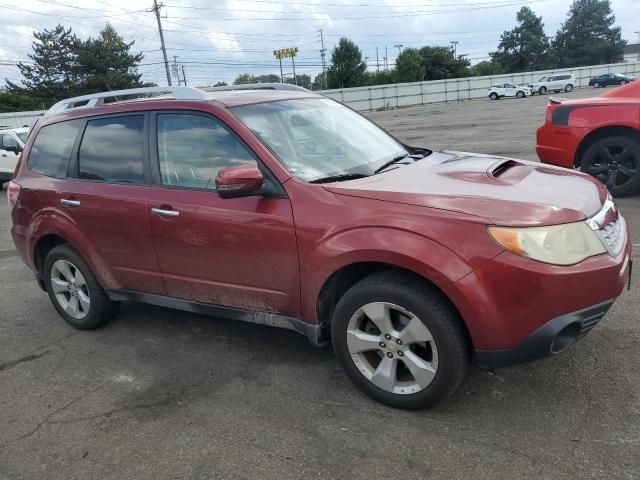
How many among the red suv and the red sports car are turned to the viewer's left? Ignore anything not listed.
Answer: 0

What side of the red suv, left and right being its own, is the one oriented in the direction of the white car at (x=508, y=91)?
left

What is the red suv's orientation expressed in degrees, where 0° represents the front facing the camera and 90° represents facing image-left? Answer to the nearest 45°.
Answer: approximately 315°

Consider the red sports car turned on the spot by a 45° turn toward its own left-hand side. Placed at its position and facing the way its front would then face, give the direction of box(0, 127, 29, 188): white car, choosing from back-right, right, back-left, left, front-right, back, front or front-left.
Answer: back-left

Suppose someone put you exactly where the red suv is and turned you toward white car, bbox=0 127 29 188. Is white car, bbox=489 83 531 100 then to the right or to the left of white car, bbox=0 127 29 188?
right

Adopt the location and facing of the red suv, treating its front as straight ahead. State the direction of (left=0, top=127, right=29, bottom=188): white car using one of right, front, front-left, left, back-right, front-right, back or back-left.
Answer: back

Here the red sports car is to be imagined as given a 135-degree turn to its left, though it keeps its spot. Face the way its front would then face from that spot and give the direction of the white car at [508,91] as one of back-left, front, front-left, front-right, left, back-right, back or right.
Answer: front-right

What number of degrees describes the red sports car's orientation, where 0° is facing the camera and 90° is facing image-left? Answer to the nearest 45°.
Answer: approximately 270°

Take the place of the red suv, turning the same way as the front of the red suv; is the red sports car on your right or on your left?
on your left
